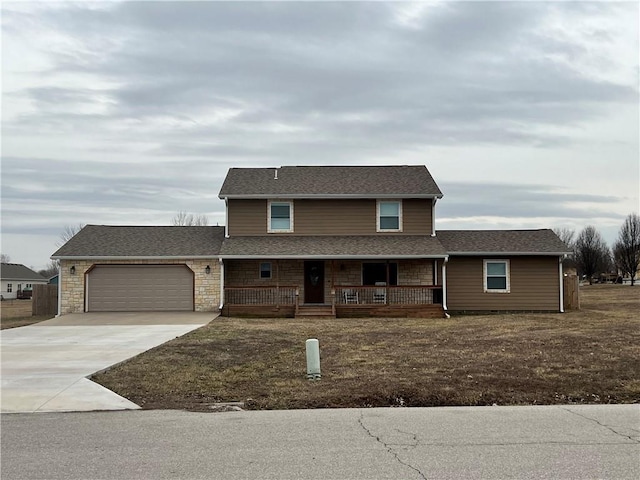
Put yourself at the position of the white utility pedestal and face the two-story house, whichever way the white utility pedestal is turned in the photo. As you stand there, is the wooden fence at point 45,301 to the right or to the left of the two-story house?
left

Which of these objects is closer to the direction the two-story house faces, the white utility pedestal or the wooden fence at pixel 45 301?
the white utility pedestal

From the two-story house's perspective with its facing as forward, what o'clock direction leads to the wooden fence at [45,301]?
The wooden fence is roughly at 3 o'clock from the two-story house.

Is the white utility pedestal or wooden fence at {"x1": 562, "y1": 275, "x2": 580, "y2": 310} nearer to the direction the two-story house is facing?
the white utility pedestal

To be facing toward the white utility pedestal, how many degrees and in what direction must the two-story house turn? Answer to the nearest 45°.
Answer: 0° — it already faces it

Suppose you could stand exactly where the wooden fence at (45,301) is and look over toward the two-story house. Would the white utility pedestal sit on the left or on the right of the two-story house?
right

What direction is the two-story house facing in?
toward the camera

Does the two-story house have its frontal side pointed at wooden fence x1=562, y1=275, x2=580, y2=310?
no
